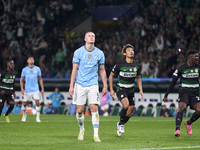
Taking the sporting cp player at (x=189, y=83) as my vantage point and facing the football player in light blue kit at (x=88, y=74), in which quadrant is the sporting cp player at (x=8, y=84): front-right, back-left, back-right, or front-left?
front-right

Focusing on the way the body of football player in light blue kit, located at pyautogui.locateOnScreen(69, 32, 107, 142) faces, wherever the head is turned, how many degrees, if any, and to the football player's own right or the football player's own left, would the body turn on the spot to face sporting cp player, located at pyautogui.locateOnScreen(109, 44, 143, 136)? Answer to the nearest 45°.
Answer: approximately 135° to the football player's own left

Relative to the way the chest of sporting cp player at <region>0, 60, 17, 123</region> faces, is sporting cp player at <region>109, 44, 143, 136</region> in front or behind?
in front

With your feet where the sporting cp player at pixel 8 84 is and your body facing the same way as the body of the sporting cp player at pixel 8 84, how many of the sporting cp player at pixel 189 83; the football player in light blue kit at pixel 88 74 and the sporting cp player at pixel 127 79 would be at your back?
0

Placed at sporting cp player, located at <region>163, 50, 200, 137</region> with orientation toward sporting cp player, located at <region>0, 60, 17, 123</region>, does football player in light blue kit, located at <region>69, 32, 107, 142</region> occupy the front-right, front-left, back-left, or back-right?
front-left

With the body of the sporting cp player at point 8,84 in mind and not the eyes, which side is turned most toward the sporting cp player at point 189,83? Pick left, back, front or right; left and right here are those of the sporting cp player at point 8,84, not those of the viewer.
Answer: front

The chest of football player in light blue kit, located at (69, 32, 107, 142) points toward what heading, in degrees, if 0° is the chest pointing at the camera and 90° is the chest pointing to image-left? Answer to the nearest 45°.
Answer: approximately 0°

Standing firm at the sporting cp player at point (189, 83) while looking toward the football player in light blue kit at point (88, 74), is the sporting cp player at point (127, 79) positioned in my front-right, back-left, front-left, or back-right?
front-right

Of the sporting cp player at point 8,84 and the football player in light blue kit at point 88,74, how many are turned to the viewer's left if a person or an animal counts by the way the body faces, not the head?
0

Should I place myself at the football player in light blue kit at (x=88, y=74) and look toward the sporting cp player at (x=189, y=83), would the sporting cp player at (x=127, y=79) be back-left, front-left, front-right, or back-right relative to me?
front-left

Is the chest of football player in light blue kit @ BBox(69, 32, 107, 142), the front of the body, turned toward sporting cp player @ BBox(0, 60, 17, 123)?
no
